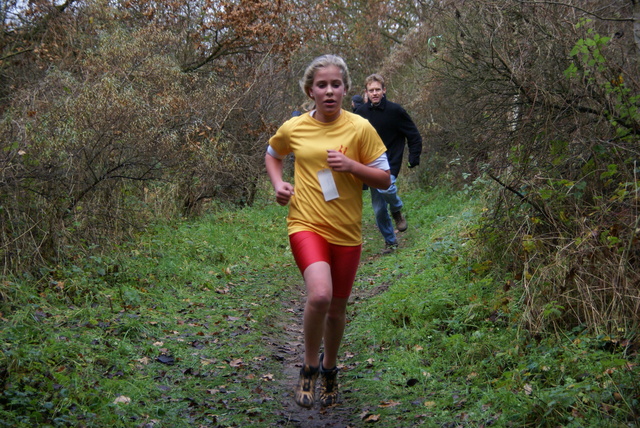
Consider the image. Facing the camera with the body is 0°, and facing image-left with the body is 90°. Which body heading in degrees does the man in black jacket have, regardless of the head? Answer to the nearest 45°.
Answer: approximately 0°

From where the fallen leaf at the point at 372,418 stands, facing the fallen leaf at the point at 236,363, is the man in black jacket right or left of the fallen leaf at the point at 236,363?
right

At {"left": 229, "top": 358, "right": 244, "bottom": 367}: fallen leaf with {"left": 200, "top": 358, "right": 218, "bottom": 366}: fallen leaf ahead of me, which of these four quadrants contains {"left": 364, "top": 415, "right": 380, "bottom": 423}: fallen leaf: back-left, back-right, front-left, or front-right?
back-left

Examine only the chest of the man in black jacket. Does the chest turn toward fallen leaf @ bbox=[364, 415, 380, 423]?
yes

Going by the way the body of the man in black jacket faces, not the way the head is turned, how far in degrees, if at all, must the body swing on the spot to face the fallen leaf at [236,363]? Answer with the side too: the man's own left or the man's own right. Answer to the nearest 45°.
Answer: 0° — they already face it

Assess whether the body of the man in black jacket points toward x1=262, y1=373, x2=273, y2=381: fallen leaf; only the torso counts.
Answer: yes
